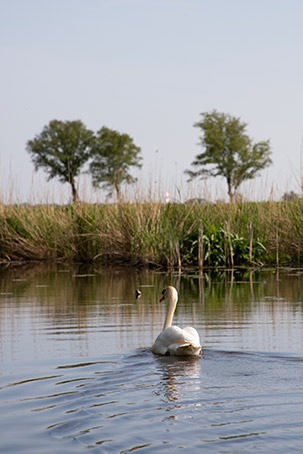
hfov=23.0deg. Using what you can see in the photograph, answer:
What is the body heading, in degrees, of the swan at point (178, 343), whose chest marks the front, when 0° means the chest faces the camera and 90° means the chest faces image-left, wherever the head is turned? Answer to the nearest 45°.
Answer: approximately 135°
